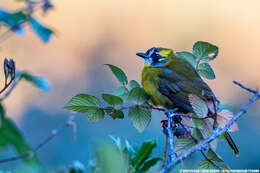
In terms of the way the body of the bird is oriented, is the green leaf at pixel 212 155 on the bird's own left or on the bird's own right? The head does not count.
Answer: on the bird's own left

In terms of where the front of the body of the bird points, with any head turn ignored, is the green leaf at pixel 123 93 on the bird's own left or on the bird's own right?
on the bird's own left

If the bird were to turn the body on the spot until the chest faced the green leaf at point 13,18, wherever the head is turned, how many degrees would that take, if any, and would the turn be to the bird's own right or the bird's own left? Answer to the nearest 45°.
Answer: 0° — it already faces it

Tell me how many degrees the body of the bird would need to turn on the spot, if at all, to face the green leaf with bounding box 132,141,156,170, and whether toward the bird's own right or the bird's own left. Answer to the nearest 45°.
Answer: approximately 90° to the bird's own left

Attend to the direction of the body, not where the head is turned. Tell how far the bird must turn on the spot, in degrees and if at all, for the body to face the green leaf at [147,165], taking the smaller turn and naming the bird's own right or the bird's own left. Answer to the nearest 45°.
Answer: approximately 90° to the bird's own left

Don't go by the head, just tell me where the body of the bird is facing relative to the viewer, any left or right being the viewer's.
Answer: facing to the left of the viewer

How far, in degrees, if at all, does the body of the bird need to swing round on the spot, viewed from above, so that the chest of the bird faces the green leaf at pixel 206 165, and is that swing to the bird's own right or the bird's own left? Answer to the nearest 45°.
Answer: approximately 180°
